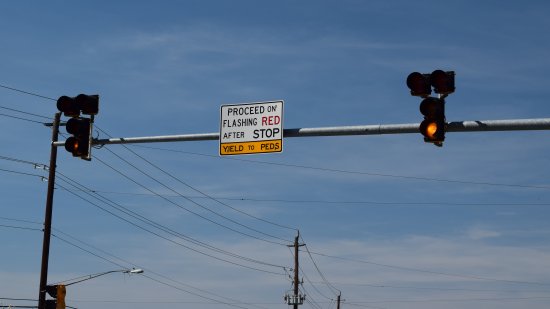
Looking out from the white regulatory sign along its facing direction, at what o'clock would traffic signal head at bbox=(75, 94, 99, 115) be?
The traffic signal head is roughly at 3 o'clock from the white regulatory sign.

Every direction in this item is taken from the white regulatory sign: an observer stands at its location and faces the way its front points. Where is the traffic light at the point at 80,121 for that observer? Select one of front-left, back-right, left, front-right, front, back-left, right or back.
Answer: right

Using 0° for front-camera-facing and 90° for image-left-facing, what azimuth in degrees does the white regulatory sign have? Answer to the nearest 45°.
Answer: approximately 0°

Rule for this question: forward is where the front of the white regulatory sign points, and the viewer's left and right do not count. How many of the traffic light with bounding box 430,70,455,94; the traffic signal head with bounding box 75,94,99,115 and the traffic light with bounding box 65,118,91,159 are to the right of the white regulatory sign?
2

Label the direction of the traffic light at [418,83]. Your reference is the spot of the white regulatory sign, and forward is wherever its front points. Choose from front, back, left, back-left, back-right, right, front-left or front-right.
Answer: front-left

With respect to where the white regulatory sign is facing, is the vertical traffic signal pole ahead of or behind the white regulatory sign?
behind

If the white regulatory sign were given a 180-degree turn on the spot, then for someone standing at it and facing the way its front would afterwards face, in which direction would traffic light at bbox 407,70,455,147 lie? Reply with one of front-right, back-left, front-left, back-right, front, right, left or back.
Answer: back-right

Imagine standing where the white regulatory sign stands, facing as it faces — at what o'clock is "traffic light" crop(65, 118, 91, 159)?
The traffic light is roughly at 3 o'clock from the white regulatory sign.

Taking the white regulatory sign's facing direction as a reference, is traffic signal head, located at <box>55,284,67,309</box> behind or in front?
behind
